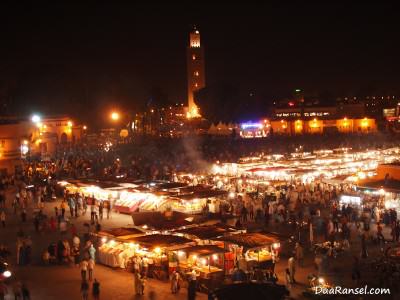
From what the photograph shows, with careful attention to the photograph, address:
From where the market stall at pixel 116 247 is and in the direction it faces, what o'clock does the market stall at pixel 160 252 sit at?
the market stall at pixel 160 252 is roughly at 9 o'clock from the market stall at pixel 116 247.

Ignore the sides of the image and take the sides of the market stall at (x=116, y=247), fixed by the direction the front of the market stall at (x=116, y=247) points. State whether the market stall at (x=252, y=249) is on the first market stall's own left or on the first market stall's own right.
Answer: on the first market stall's own left

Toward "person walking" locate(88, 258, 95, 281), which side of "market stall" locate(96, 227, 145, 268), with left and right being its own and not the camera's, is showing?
front

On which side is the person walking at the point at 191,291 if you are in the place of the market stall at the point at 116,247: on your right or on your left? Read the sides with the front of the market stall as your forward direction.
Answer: on your left

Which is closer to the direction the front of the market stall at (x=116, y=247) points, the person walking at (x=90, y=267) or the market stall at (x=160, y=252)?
the person walking

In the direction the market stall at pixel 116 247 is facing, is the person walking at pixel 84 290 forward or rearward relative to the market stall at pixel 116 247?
forward

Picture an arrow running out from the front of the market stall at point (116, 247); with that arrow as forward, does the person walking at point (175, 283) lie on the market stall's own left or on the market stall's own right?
on the market stall's own left

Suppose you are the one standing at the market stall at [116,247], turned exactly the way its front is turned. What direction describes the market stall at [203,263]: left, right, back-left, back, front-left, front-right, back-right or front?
left

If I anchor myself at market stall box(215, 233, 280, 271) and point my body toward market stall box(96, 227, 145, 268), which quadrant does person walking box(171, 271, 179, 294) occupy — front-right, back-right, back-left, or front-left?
front-left

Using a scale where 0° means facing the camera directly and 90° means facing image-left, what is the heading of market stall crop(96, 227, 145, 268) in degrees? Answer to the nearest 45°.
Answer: approximately 45°

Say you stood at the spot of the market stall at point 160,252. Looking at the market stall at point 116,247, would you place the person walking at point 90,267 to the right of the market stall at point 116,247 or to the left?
left

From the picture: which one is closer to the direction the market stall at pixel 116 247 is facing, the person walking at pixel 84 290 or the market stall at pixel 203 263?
the person walking

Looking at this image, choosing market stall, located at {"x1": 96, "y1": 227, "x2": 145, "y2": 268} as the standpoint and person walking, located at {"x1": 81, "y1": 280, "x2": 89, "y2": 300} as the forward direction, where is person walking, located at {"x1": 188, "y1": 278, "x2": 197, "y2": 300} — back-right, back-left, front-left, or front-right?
front-left

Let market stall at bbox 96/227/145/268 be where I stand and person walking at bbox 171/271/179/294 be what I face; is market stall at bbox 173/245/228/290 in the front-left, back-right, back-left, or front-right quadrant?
front-left

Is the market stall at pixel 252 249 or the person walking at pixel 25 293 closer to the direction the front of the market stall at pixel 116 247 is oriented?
the person walking
